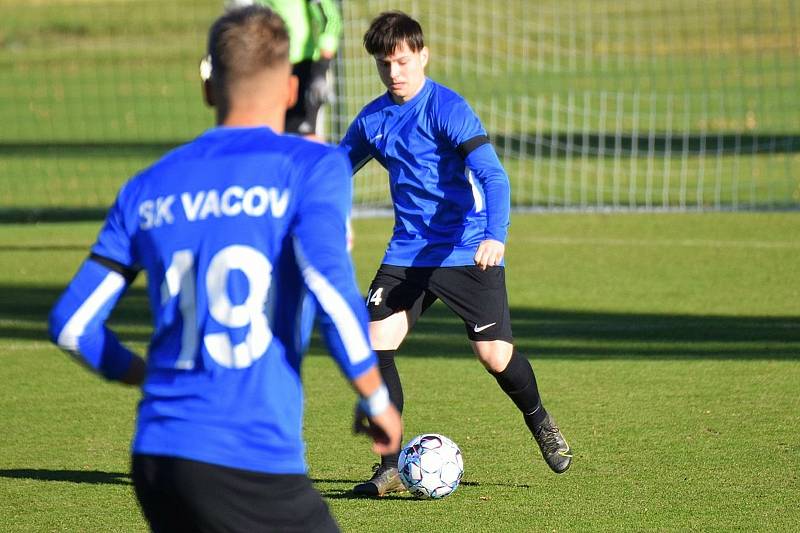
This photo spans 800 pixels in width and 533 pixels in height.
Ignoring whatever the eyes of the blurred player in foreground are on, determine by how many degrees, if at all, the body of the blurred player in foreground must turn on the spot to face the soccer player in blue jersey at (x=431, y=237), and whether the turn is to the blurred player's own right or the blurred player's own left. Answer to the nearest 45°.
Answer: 0° — they already face them

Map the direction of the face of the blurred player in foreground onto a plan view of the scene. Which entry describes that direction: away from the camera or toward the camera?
away from the camera

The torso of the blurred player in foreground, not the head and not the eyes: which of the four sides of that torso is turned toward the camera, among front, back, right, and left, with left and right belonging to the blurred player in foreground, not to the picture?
back

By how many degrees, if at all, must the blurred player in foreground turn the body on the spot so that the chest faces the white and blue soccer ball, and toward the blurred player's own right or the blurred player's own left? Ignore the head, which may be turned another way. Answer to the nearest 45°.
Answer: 0° — they already face it

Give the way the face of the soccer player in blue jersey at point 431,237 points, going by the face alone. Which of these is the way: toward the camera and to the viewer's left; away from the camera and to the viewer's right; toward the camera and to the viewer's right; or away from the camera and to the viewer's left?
toward the camera and to the viewer's left

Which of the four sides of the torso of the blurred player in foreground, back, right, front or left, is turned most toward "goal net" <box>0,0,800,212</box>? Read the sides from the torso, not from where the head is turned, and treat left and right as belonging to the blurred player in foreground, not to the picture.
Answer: front
